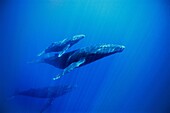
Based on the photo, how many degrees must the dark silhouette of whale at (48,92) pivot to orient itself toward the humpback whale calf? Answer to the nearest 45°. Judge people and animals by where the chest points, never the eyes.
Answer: approximately 45° to its right

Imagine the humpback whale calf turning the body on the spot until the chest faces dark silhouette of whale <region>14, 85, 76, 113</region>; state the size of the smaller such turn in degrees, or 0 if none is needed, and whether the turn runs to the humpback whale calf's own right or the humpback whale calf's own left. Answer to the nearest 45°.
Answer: approximately 135° to the humpback whale calf's own left

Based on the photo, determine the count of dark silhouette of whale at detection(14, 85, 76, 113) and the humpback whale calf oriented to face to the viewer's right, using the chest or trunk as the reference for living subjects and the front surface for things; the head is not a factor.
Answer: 2

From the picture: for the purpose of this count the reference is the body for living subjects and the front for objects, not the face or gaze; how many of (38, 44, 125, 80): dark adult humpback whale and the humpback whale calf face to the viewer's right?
2

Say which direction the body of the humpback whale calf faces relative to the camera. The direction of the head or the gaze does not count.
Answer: to the viewer's right

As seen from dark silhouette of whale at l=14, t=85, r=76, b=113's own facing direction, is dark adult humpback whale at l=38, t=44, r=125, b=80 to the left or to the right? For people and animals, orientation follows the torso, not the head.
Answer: on its right

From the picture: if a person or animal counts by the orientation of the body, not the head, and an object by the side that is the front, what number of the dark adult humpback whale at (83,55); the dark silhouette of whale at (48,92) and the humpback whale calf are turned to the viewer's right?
3

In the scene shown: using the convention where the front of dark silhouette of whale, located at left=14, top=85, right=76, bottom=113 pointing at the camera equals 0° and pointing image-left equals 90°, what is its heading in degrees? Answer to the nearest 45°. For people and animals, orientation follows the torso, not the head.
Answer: approximately 270°

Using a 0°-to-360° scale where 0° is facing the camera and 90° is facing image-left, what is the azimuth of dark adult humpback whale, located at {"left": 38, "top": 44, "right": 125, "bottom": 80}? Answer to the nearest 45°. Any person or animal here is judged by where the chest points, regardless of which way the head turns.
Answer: approximately 270°
